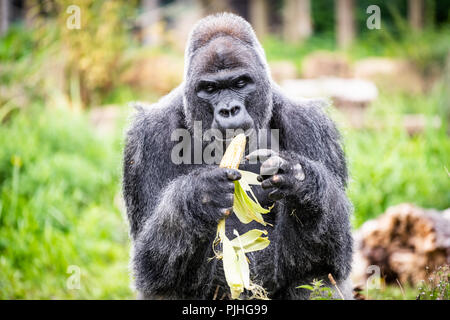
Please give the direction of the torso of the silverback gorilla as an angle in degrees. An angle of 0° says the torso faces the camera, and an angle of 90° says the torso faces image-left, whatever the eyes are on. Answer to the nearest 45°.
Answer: approximately 0°

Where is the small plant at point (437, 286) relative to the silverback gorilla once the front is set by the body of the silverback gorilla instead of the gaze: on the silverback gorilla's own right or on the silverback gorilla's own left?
on the silverback gorilla's own left

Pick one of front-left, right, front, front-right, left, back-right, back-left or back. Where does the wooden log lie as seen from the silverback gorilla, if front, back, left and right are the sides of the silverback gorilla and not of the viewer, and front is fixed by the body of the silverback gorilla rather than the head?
back-left

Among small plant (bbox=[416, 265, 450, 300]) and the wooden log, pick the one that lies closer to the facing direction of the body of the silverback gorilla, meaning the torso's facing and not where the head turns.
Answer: the small plant
